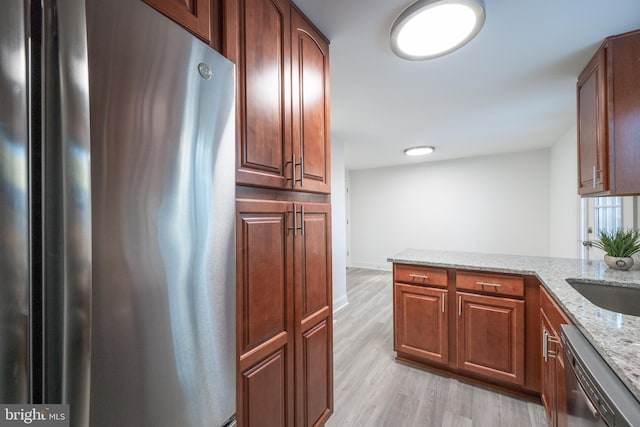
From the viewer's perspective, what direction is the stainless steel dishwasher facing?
to the viewer's left

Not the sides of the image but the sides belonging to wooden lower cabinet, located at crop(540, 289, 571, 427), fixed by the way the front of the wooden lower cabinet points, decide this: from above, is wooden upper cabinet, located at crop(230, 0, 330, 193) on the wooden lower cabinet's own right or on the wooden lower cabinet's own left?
on the wooden lower cabinet's own left

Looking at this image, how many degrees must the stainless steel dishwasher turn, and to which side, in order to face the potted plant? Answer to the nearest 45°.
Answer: approximately 90° to its right

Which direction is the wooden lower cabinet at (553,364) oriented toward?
to the viewer's left

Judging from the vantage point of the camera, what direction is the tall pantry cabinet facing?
facing the viewer and to the right of the viewer

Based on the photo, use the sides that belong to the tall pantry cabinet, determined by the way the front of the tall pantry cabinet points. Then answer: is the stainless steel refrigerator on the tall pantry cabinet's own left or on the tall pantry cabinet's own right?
on the tall pantry cabinet's own right

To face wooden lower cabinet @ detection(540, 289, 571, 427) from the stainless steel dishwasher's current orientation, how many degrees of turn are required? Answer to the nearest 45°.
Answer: approximately 90° to its right

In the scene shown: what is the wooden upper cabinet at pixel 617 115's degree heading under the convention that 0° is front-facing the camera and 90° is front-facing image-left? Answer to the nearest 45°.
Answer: approximately 90°
